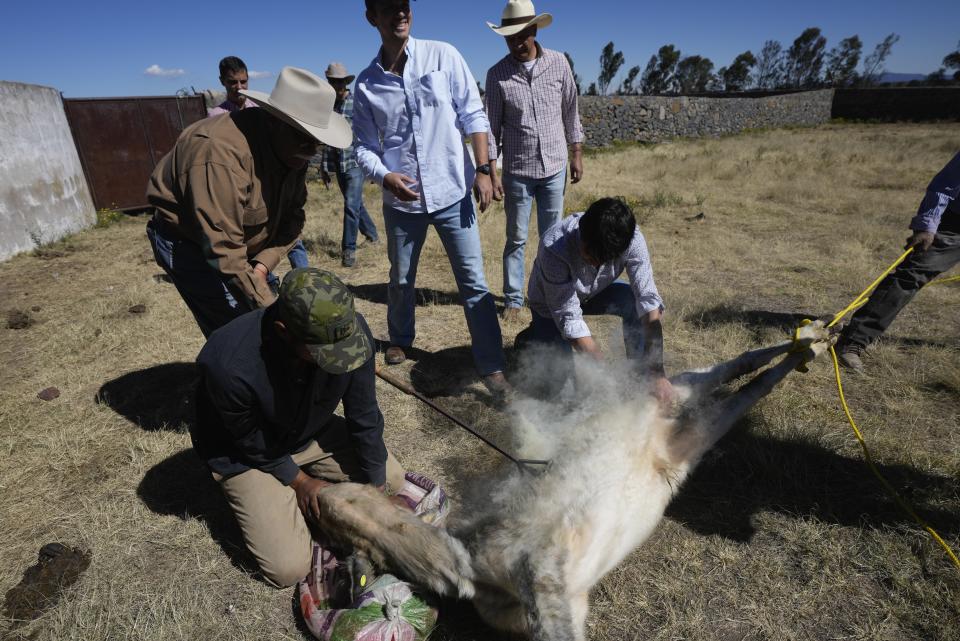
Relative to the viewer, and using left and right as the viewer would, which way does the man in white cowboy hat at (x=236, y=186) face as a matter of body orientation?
facing the viewer and to the right of the viewer

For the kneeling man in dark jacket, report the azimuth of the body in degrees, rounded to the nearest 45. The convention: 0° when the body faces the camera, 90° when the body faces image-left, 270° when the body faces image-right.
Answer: approximately 315°

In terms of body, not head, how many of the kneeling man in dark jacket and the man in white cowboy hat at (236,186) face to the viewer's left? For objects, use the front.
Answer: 0

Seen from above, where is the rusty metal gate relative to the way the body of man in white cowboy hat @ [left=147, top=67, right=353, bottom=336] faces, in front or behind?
behind

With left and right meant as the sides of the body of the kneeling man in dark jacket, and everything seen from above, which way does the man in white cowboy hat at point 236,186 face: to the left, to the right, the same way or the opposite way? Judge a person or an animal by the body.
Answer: the same way

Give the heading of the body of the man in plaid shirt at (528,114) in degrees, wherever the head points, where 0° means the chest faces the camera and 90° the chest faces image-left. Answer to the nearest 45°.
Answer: approximately 0°

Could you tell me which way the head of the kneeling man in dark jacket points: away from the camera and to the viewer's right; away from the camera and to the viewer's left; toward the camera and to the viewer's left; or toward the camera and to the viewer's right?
toward the camera and to the viewer's right

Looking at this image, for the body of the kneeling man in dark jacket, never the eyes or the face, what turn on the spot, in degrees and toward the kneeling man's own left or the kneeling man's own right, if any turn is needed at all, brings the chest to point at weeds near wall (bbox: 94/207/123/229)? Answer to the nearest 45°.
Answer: approximately 135° to the kneeling man's own left

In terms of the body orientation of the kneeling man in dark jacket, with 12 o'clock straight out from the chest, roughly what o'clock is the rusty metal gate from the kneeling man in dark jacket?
The rusty metal gate is roughly at 7 o'clock from the kneeling man in dark jacket.

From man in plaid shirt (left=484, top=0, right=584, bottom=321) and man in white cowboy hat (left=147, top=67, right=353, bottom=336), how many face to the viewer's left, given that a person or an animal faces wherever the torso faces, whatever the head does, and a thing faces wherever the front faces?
0

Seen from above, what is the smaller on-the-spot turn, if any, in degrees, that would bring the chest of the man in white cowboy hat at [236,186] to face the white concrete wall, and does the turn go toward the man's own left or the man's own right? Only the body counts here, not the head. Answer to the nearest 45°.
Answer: approximately 135° to the man's own left

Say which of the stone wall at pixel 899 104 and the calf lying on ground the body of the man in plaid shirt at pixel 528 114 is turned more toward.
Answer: the calf lying on ground

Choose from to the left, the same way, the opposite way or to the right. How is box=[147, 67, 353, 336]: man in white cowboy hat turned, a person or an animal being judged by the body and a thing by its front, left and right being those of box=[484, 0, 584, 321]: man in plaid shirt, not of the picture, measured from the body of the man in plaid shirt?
to the left

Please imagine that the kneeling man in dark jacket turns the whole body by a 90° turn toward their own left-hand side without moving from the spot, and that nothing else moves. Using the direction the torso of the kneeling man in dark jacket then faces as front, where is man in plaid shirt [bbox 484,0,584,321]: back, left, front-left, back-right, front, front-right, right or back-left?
front

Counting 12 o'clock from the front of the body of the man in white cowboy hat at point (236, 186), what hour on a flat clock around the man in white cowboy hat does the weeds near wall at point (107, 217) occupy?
The weeds near wall is roughly at 7 o'clock from the man in white cowboy hat.

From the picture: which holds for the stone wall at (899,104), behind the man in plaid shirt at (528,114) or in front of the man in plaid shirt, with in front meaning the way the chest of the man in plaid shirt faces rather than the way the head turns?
behind
